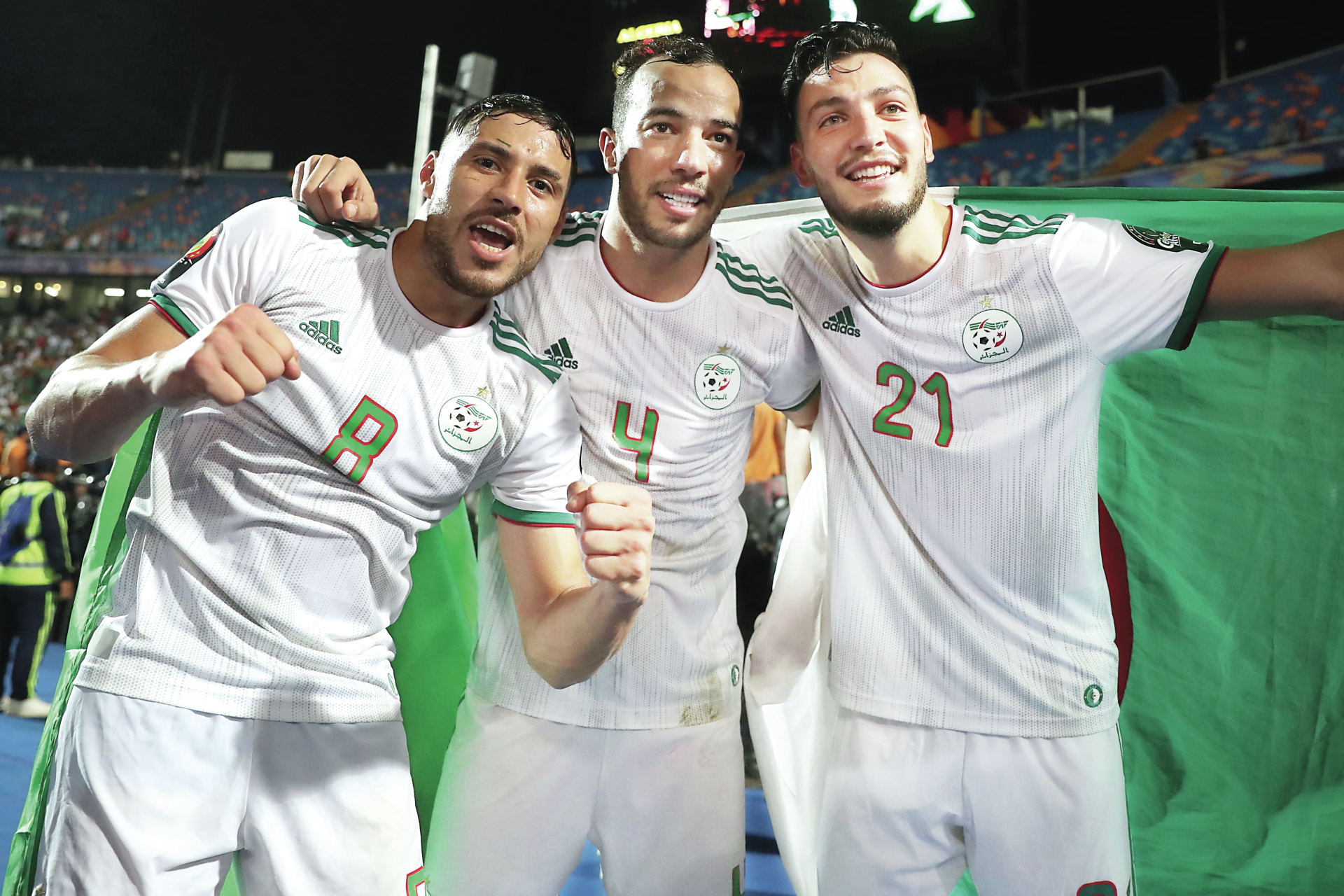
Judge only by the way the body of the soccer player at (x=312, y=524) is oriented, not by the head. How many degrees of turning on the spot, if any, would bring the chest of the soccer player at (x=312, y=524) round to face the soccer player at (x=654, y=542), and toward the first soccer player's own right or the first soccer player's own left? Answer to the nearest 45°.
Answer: approximately 90° to the first soccer player's own left

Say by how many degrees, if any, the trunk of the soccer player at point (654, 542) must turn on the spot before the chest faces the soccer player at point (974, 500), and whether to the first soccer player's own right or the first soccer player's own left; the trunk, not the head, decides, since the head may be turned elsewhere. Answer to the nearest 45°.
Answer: approximately 90° to the first soccer player's own left

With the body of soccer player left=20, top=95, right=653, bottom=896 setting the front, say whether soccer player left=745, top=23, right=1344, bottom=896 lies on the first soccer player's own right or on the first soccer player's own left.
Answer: on the first soccer player's own left

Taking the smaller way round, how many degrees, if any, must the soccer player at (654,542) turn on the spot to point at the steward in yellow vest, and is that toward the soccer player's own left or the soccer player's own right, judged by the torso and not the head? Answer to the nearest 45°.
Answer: approximately 135° to the soccer player's own right

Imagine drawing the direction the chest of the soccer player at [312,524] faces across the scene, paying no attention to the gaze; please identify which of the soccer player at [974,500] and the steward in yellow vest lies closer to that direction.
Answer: the soccer player

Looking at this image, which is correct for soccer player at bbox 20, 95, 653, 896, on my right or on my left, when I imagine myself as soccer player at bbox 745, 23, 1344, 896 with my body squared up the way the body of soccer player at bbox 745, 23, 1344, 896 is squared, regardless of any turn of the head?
on my right

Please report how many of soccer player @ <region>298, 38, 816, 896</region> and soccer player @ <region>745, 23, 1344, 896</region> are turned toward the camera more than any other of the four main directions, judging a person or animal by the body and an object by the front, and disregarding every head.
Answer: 2

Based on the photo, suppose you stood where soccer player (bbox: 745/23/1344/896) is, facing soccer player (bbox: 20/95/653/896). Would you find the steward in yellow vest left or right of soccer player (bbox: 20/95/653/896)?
right

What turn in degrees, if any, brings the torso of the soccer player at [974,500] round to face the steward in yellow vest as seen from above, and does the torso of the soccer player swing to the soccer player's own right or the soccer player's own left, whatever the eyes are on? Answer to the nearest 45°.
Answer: approximately 90° to the soccer player's own right

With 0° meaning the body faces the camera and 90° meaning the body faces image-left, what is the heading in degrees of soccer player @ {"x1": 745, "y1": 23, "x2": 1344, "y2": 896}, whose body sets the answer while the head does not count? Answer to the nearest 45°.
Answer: approximately 0°
